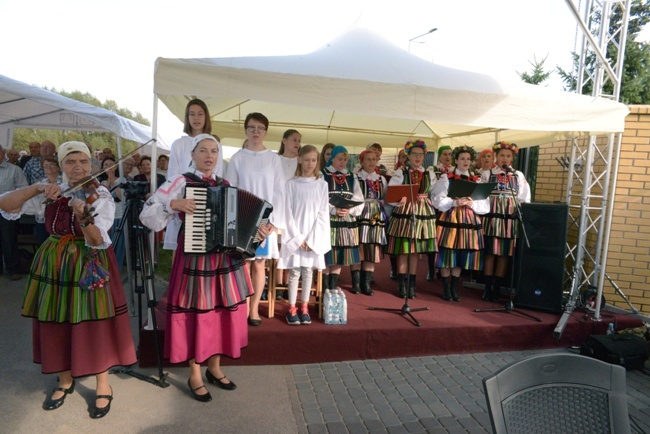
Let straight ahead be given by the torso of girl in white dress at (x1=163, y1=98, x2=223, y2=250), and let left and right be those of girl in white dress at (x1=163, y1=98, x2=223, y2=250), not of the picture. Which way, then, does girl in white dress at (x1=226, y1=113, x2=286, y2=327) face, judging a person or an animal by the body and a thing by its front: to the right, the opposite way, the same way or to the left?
the same way

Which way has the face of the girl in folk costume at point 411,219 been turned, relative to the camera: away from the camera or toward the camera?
toward the camera

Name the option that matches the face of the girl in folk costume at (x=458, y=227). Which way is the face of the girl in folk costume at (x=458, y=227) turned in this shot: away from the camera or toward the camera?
toward the camera

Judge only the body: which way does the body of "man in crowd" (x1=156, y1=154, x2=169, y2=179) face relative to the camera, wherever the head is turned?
toward the camera

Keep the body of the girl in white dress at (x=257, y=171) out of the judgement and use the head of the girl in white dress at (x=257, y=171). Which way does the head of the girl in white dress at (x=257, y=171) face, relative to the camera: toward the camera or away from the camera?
toward the camera

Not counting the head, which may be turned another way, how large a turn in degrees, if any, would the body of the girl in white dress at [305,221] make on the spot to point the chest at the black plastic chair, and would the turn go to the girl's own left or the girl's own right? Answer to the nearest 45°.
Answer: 0° — they already face it

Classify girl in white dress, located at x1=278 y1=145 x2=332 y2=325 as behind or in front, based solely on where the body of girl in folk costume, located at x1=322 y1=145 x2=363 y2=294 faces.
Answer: in front

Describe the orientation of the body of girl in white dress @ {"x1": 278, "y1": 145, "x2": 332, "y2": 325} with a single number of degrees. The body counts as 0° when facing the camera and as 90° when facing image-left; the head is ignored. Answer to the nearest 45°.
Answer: approximately 0°

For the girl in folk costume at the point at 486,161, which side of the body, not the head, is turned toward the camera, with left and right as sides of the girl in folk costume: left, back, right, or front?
front

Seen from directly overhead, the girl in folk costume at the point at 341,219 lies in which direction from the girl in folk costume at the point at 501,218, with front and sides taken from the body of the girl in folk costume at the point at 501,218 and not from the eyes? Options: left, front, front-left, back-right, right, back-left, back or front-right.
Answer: front-right

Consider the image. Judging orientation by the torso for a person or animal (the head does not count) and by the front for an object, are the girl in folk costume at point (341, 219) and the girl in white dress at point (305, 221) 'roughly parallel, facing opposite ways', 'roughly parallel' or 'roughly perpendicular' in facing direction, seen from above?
roughly parallel

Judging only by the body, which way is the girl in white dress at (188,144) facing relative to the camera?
toward the camera

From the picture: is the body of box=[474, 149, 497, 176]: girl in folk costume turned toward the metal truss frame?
no

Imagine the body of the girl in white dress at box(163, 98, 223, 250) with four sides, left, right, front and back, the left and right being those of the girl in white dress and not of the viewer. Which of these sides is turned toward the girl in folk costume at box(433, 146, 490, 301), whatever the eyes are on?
left

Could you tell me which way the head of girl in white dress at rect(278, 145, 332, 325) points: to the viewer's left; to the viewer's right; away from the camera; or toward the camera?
toward the camera
